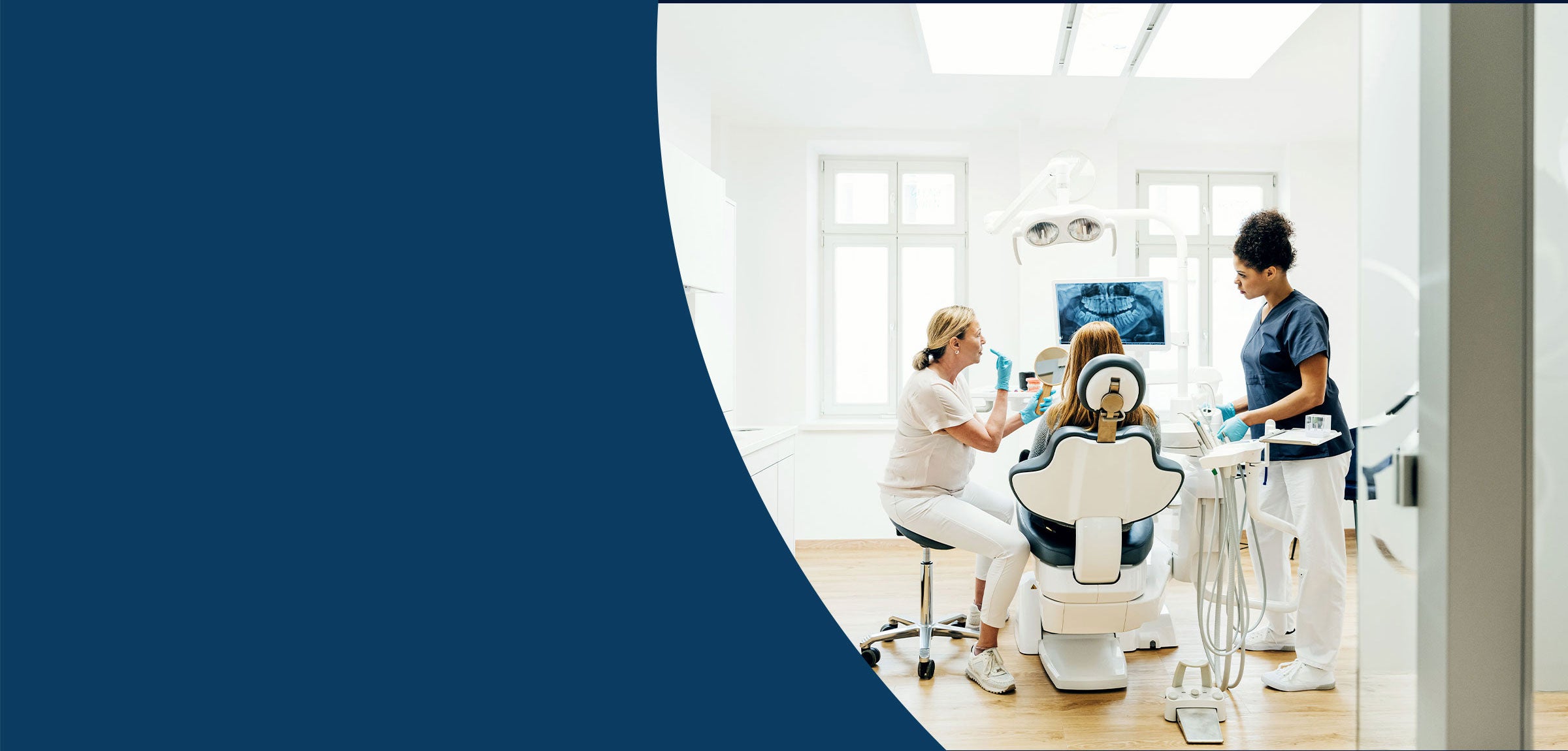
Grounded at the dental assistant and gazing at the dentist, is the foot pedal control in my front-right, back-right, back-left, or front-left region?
front-left

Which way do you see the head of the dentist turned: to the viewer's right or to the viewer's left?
to the viewer's right

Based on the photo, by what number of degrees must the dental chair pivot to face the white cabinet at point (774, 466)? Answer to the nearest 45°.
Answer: approximately 45° to its left

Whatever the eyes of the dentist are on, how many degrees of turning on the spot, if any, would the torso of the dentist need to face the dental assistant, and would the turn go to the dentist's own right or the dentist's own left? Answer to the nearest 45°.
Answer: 0° — they already face them

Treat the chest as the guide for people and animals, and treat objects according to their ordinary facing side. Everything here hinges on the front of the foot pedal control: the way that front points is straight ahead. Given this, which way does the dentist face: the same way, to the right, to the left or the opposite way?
to the left

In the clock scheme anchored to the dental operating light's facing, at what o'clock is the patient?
The patient is roughly at 12 o'clock from the dental operating light.

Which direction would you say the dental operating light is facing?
toward the camera

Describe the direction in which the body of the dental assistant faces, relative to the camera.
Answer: to the viewer's left

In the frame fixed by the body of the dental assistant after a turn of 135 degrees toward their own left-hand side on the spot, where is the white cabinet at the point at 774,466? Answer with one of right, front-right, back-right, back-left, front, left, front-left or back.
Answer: back-right

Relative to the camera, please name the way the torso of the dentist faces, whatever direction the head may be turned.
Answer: to the viewer's right

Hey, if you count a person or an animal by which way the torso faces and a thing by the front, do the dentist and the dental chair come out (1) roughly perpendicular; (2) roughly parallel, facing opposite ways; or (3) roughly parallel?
roughly perpendicular

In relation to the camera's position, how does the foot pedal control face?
facing the viewer

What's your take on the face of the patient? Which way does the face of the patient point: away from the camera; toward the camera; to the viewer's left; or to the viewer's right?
away from the camera

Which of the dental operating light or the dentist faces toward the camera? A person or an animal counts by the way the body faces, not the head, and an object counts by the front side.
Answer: the dental operating light

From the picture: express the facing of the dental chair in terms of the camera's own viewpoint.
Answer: facing away from the viewer
